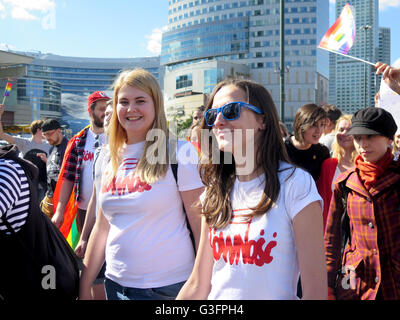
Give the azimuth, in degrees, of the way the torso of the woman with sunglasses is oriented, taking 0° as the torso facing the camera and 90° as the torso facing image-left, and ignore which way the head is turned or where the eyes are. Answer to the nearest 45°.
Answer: approximately 45°

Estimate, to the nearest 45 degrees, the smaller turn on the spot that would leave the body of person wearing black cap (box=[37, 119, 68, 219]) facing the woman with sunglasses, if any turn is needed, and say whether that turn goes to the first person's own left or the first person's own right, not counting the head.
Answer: approximately 45° to the first person's own left

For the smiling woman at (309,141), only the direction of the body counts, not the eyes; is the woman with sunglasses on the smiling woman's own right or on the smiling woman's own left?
on the smiling woman's own right

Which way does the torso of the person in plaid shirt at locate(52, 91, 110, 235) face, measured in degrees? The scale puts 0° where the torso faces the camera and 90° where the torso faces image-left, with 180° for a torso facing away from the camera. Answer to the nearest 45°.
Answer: approximately 315°

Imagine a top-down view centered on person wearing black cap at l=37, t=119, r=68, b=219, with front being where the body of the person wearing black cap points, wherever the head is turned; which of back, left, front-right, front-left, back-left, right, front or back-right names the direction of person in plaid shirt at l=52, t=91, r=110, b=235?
front-left
